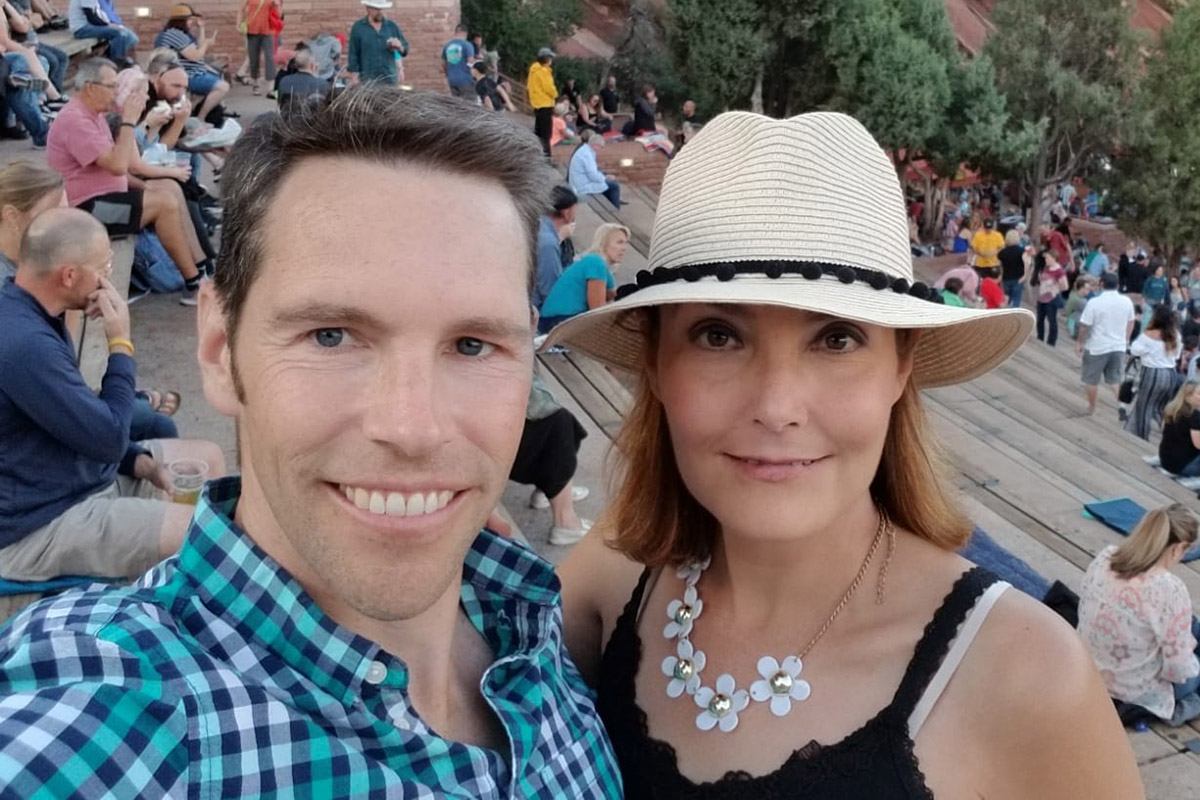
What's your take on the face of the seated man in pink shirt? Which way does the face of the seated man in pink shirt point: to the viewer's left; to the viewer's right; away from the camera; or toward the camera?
to the viewer's right

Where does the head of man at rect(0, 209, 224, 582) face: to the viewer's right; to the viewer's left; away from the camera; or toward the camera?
to the viewer's right

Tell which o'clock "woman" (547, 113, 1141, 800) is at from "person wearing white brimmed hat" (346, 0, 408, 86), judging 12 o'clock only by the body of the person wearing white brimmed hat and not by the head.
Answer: The woman is roughly at 12 o'clock from the person wearing white brimmed hat.

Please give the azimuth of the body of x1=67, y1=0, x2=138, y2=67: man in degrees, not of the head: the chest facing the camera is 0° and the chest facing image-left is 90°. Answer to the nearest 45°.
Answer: approximately 270°

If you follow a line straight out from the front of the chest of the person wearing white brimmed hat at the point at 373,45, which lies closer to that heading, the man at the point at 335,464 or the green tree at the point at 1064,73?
the man

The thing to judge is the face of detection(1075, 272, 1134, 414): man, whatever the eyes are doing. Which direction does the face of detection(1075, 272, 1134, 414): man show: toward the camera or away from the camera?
away from the camera

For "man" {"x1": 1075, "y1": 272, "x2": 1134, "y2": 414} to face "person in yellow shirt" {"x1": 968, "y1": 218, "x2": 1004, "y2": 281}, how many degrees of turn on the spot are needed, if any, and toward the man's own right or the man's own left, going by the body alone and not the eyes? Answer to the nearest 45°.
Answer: approximately 45° to the man's own left
